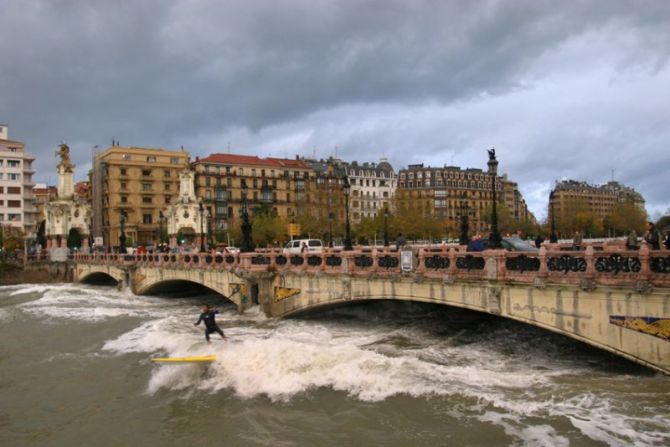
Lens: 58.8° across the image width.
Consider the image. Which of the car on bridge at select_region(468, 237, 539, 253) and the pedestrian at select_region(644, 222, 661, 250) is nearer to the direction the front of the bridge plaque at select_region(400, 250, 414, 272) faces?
the pedestrian

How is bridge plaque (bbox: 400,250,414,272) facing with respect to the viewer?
toward the camera

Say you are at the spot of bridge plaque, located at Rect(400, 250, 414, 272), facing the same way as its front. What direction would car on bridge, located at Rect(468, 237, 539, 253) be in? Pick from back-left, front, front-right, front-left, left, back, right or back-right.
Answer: back-left

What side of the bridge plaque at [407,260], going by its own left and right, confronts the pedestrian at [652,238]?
left
